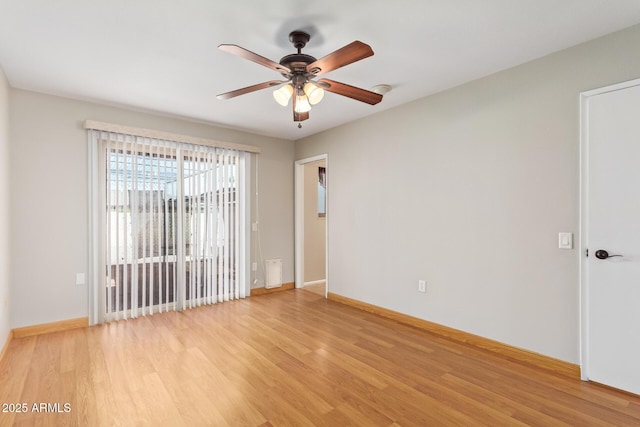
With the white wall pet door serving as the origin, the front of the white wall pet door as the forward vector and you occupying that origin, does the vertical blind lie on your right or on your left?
on your right

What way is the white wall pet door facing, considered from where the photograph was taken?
facing the viewer and to the right of the viewer

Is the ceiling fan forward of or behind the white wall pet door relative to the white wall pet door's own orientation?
forward

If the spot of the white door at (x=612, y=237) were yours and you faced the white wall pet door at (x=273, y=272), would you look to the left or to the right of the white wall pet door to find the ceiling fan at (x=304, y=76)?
left

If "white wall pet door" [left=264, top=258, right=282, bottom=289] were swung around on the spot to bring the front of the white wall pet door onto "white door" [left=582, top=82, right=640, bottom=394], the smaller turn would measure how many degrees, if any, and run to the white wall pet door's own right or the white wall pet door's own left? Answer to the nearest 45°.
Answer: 0° — it already faces it

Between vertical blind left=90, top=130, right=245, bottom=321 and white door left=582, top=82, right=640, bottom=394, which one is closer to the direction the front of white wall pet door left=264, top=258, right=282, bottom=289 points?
the white door
